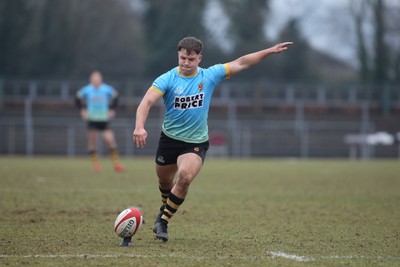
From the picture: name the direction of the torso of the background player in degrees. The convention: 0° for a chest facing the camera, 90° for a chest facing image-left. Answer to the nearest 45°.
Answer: approximately 0°

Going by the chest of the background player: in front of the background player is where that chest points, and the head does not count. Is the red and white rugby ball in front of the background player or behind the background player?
in front
